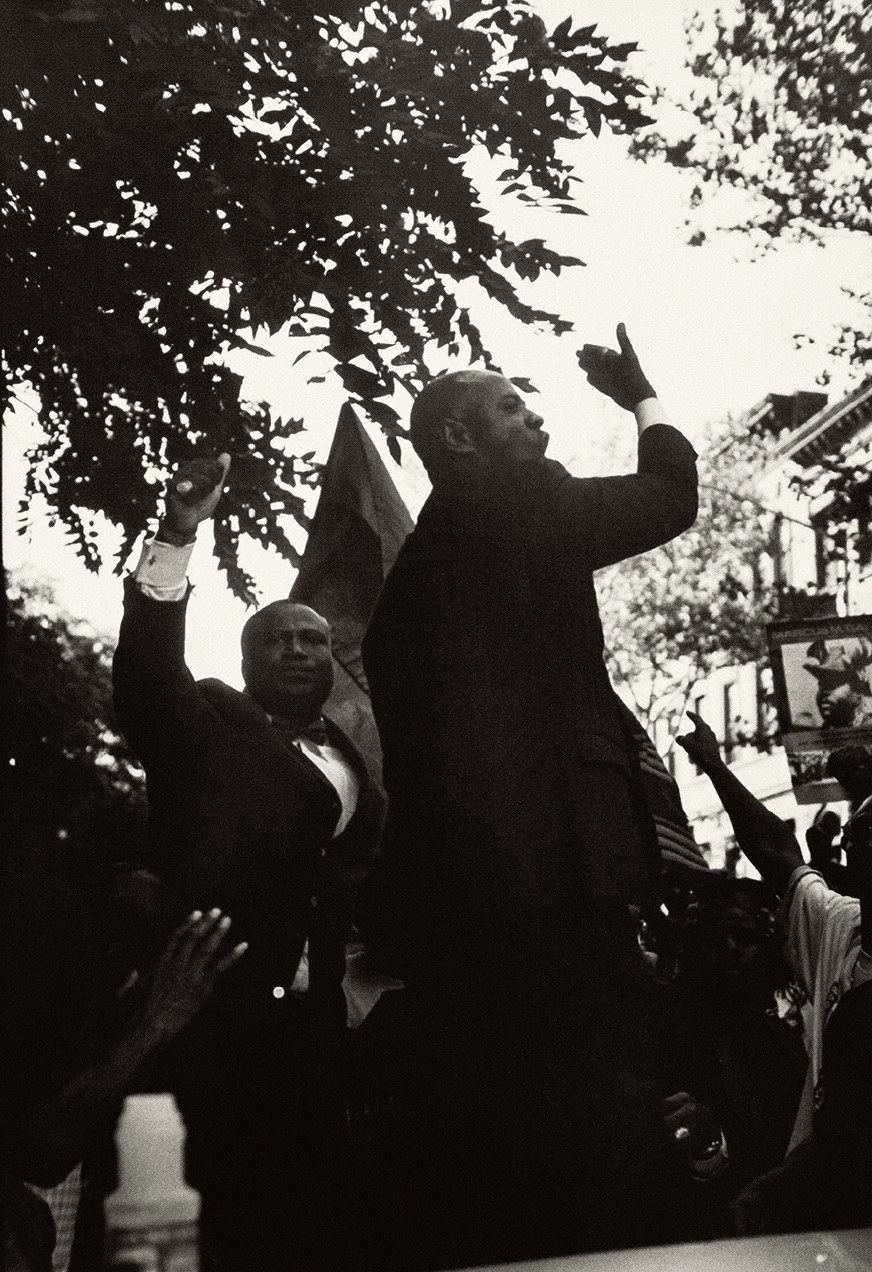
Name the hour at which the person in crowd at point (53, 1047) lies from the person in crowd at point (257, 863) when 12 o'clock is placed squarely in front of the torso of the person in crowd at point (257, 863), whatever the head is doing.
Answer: the person in crowd at point (53, 1047) is roughly at 2 o'clock from the person in crowd at point (257, 863).

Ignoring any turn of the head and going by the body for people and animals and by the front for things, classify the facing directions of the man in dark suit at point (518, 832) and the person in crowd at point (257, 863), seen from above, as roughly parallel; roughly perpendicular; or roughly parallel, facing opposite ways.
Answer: roughly perpendicular

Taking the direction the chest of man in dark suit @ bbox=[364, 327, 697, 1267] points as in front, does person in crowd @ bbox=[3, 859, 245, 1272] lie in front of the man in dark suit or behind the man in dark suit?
behind

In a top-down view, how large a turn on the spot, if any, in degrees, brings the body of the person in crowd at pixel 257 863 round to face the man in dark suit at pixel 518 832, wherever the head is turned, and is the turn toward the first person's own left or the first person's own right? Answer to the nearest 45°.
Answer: approximately 45° to the first person's own left

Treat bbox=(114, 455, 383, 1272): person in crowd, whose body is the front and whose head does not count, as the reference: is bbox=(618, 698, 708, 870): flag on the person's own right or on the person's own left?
on the person's own left

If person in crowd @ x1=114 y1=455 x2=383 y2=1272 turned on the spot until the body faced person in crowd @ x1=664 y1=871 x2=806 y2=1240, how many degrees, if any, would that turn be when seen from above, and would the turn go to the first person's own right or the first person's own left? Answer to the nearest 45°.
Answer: approximately 45° to the first person's own left

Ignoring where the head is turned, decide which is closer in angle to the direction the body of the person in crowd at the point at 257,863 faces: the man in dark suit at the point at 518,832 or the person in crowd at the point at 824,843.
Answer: the man in dark suit

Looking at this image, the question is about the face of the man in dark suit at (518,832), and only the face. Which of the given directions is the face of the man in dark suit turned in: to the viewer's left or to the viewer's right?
to the viewer's right

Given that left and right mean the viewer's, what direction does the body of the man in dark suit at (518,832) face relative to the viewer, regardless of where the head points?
facing away from the viewer and to the right of the viewer
